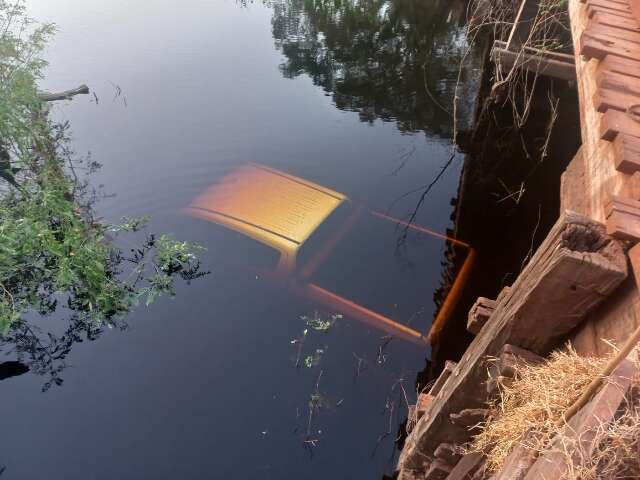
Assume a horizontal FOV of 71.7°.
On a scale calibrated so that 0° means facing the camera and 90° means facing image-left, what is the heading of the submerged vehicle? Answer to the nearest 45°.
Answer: approximately 135°

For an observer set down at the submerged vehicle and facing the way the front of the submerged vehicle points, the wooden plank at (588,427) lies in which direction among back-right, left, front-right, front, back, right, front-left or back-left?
back-left

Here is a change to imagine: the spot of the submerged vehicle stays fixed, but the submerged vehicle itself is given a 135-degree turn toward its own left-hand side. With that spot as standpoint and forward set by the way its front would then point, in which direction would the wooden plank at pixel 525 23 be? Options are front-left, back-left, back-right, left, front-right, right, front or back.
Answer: back-left

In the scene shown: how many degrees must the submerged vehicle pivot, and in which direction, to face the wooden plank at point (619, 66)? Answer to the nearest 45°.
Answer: approximately 180°

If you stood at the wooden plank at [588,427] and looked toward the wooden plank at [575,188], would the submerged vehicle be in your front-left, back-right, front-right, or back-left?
front-left

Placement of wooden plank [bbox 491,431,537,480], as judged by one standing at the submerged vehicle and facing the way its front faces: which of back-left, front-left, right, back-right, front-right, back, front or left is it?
back-left

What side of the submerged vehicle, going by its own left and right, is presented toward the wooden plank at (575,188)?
back

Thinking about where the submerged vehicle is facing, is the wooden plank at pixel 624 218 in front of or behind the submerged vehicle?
behind
